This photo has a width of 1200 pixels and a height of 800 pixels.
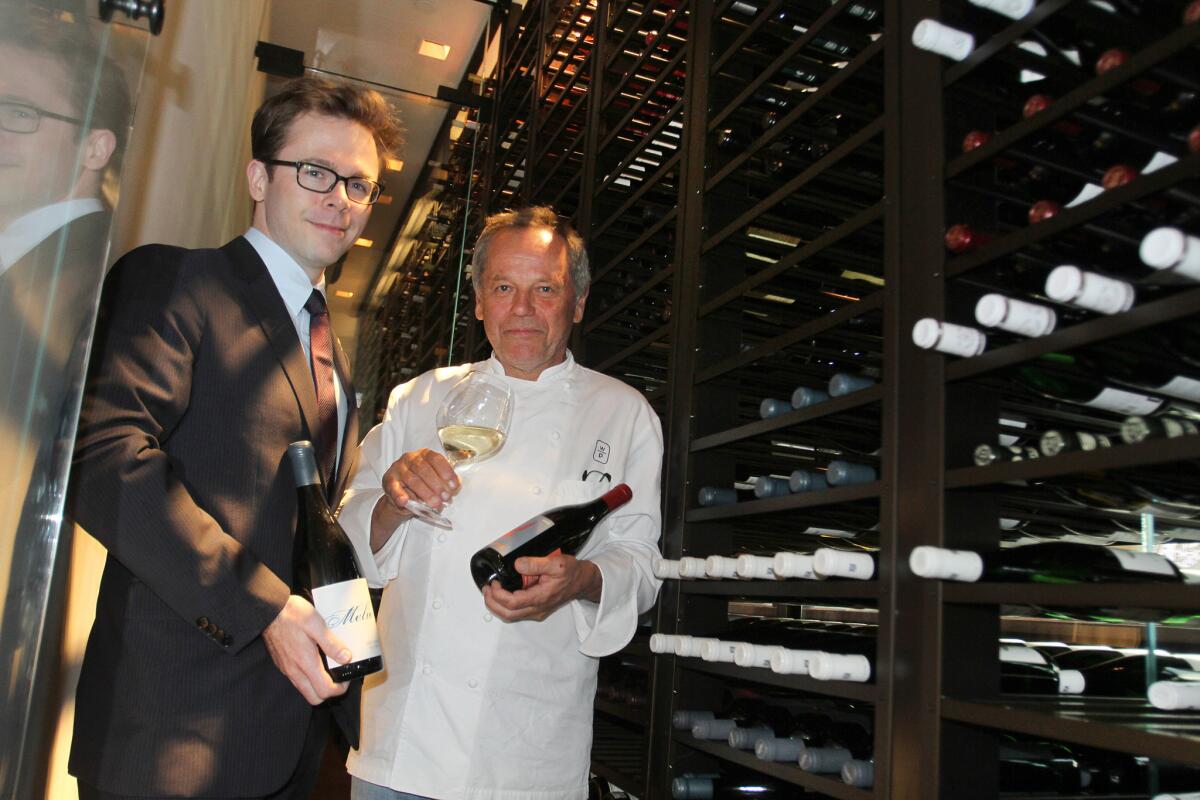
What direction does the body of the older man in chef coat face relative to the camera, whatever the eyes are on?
toward the camera

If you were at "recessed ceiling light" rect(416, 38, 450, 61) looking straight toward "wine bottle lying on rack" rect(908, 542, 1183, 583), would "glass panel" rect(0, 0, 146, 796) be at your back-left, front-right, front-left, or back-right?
front-right

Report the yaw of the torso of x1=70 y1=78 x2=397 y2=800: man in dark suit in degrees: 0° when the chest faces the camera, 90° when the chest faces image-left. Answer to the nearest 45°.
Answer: approximately 315°

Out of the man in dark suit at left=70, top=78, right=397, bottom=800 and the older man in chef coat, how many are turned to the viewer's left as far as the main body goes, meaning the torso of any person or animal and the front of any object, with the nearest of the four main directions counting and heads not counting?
0

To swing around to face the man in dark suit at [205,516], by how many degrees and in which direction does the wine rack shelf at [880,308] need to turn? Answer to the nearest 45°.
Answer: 0° — it already faces them

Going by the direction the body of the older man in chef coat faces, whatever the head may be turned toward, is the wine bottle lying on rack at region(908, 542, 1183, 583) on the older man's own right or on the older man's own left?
on the older man's own left

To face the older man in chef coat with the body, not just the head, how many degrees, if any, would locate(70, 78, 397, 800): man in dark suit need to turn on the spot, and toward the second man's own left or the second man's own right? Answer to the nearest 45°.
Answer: approximately 90° to the second man's own left

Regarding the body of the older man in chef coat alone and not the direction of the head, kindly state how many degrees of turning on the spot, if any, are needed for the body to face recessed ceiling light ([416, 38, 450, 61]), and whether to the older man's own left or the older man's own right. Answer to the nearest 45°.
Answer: approximately 180°

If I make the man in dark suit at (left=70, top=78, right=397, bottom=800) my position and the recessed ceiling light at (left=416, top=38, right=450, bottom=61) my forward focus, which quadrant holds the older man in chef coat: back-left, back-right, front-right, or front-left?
front-right
